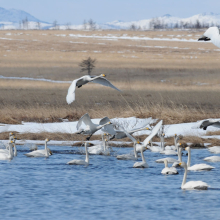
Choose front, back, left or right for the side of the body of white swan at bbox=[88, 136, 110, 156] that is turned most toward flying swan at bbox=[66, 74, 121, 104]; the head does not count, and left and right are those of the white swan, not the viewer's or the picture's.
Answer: left

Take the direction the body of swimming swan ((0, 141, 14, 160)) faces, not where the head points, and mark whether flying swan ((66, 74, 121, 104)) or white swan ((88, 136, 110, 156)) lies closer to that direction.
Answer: the white swan

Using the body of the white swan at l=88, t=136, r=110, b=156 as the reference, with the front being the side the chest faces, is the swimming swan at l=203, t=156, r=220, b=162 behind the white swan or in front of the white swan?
in front

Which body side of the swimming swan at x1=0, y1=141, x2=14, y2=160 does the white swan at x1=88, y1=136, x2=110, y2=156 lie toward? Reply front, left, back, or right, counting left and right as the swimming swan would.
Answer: front

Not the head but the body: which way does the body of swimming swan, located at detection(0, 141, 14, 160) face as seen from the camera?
to the viewer's right
